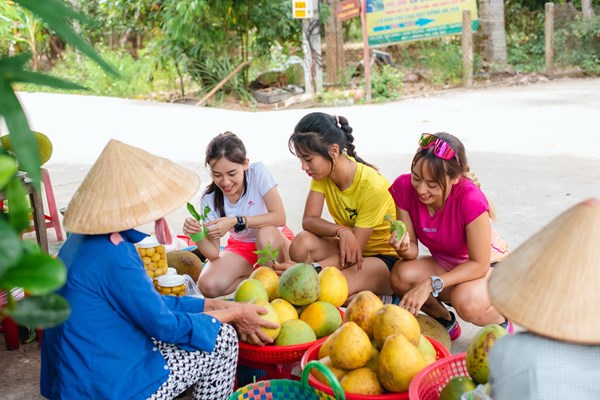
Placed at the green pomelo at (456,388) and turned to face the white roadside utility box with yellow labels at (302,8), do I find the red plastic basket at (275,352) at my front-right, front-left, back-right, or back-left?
front-left

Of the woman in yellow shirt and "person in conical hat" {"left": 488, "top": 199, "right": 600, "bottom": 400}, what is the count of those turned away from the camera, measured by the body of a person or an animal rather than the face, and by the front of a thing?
1

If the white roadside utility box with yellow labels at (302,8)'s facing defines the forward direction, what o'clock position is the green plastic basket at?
The green plastic basket is roughly at 12 o'clock from the white roadside utility box with yellow labels.

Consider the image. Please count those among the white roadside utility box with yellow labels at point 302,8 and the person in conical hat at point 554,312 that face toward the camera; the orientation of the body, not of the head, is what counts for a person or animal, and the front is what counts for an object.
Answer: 1

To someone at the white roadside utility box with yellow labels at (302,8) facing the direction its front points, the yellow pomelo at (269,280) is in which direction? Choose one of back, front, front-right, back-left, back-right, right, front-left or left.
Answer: front

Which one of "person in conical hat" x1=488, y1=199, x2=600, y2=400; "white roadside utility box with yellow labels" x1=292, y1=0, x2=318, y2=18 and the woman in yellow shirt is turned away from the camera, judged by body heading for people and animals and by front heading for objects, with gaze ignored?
the person in conical hat

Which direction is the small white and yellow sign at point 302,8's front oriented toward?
toward the camera

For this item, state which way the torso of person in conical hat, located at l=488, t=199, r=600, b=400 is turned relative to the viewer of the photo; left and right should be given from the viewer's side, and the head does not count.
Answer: facing away from the viewer

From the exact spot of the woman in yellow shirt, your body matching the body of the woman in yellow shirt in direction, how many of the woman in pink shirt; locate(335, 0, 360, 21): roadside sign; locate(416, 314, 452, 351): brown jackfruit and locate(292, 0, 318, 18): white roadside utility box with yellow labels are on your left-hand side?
2

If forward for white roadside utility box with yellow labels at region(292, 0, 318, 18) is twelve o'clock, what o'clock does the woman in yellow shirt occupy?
The woman in yellow shirt is roughly at 12 o'clock from the white roadside utility box with yellow labels.

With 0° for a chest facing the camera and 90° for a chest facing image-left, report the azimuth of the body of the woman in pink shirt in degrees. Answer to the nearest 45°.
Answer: approximately 45°

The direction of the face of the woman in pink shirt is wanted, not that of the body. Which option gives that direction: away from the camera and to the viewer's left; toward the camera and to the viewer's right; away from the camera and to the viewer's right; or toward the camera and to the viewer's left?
toward the camera and to the viewer's left

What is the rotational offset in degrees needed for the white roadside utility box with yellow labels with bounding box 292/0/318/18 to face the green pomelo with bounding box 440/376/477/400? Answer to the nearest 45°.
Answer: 0° — it already faces it

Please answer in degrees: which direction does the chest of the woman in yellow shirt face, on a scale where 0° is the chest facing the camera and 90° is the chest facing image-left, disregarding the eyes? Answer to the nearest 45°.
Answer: approximately 45°

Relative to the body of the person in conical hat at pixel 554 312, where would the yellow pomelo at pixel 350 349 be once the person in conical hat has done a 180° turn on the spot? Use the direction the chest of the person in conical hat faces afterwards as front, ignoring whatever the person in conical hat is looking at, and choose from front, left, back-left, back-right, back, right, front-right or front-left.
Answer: back-right
